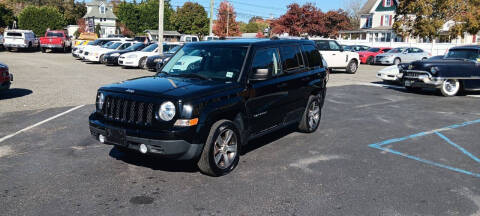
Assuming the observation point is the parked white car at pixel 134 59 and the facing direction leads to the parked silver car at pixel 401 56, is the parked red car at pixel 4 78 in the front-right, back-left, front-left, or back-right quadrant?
back-right

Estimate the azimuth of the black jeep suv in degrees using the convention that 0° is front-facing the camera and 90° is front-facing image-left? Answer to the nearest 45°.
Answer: approximately 45°
